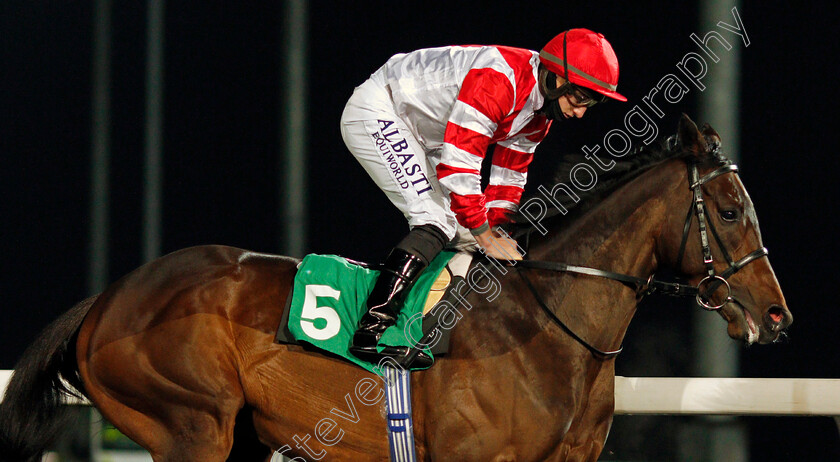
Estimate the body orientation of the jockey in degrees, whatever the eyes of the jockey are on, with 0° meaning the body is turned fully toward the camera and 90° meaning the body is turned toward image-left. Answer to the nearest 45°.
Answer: approximately 270°

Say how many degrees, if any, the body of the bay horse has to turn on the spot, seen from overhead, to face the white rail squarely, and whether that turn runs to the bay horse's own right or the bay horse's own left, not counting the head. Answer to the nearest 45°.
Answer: approximately 45° to the bay horse's own left

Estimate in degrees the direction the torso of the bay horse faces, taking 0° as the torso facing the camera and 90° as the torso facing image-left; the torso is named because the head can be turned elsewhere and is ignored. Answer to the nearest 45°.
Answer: approximately 270°
